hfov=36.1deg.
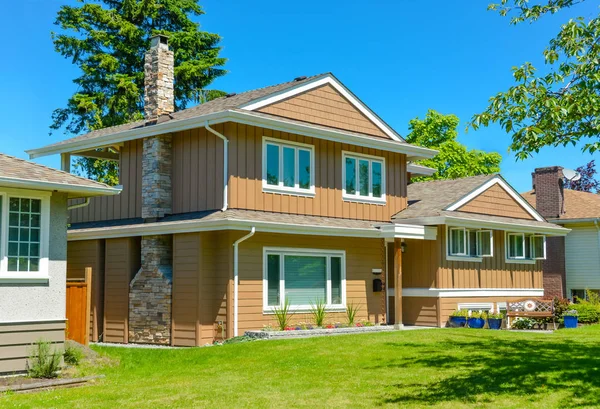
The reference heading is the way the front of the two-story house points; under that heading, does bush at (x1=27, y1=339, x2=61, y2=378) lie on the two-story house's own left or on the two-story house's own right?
on the two-story house's own right

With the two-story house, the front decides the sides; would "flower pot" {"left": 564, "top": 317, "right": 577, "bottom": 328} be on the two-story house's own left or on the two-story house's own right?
on the two-story house's own left

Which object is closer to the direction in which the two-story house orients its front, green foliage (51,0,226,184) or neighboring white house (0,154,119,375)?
the neighboring white house

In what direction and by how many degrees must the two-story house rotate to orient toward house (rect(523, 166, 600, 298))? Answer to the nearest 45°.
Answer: approximately 90° to its left

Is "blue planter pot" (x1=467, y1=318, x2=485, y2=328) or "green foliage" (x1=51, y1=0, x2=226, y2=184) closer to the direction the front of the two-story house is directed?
the blue planter pot

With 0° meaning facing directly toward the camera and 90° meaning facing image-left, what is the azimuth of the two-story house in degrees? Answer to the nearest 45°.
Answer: approximately 315°

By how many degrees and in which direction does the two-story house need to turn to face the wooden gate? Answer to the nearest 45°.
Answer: approximately 90° to its right

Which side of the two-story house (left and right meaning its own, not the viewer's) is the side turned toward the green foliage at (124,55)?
back

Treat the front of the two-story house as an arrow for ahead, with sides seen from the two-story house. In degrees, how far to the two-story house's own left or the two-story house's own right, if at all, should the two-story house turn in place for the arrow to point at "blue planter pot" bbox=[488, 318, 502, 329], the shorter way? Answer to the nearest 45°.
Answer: approximately 45° to the two-story house's own left
